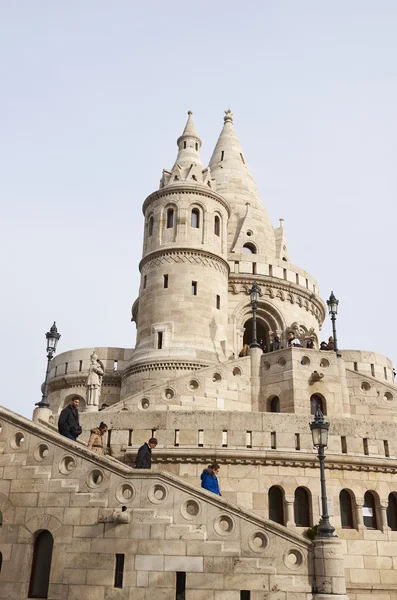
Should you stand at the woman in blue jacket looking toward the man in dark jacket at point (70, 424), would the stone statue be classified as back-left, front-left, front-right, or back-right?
front-right

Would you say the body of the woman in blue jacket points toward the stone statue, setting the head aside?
no
